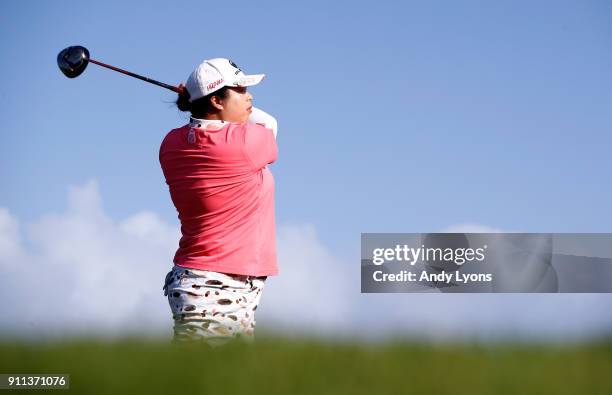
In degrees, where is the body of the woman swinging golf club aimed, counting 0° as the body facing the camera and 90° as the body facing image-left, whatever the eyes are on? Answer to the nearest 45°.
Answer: approximately 225°

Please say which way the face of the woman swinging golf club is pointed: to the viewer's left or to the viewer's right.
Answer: to the viewer's right
